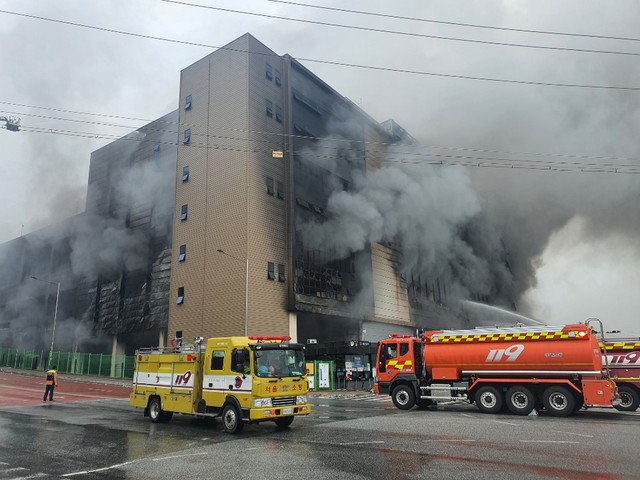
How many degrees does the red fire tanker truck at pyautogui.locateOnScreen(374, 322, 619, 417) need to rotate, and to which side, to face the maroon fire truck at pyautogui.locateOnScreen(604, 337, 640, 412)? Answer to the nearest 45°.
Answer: approximately 180°

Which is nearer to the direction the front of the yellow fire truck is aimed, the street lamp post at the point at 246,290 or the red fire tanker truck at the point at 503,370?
the red fire tanker truck

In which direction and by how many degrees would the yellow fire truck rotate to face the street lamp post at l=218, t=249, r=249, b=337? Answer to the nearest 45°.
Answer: approximately 135° to its left

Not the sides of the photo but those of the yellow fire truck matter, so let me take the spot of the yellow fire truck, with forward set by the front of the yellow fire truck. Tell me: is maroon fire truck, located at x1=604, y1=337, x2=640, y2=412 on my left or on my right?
on my left

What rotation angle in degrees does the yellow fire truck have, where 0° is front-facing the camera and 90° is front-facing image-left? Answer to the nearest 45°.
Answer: approximately 315°

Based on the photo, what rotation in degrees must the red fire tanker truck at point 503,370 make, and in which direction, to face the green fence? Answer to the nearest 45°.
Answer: approximately 45° to its right

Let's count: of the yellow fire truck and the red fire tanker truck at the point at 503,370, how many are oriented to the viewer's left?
1

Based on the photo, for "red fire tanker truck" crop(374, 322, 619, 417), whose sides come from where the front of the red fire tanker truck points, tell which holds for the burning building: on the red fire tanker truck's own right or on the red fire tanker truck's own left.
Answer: on the red fire tanker truck's own right

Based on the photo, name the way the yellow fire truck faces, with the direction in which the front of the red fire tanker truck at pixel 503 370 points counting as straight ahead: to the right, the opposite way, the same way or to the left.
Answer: the opposite way

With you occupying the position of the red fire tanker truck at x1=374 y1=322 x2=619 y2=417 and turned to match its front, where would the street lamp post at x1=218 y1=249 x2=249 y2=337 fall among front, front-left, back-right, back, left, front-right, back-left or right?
front-right

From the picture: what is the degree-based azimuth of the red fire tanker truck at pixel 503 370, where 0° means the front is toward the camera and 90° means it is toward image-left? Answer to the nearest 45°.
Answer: approximately 90°
